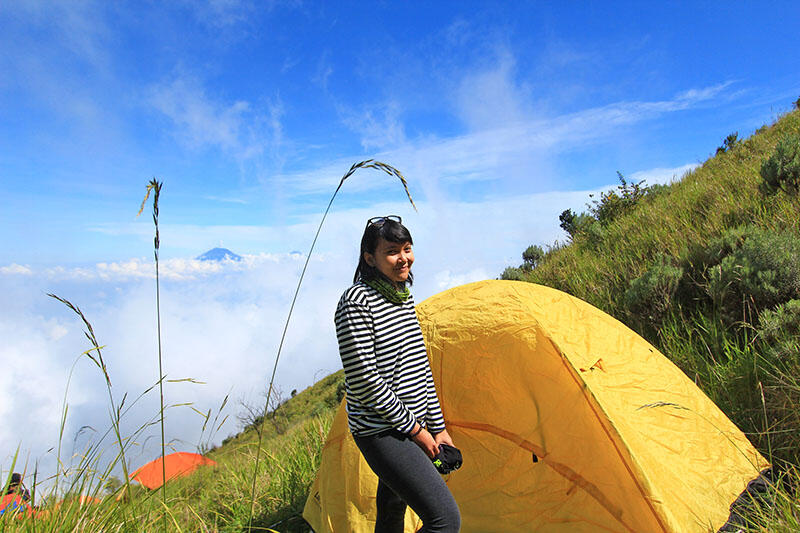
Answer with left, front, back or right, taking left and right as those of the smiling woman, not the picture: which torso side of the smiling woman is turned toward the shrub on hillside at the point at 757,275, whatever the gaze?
left

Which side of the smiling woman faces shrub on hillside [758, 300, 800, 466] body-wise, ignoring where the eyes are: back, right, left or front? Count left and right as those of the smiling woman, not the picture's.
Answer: left

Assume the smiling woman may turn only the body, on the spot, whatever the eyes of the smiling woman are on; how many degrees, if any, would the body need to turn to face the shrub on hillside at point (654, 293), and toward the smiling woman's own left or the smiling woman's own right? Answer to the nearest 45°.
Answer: approximately 90° to the smiling woman's own left

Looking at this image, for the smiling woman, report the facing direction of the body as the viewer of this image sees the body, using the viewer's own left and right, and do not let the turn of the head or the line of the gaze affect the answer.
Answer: facing the viewer and to the right of the viewer

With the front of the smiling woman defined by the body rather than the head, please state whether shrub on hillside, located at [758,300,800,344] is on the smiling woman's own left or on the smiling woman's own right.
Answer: on the smiling woman's own left

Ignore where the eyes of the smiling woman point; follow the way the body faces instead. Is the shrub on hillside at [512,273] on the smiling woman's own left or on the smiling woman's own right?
on the smiling woman's own left

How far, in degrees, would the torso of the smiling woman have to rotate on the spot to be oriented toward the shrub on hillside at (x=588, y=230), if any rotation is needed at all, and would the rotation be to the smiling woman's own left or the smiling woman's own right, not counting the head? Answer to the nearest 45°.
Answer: approximately 90° to the smiling woman's own left

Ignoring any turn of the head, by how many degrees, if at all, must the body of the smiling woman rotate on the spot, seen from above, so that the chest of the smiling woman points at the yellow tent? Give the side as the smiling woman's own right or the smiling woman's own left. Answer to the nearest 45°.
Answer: approximately 90° to the smiling woman's own left
